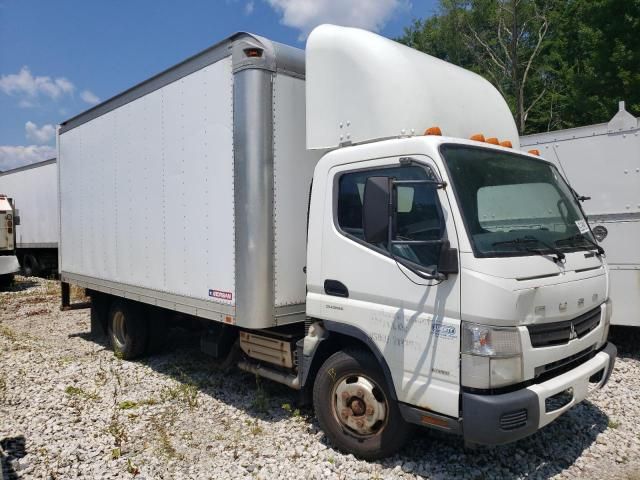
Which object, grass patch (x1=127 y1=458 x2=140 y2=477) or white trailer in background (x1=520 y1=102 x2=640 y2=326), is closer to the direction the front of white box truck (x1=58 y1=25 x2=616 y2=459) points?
the white trailer in background

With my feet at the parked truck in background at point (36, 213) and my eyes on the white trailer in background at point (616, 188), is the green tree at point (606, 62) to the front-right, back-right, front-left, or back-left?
front-left

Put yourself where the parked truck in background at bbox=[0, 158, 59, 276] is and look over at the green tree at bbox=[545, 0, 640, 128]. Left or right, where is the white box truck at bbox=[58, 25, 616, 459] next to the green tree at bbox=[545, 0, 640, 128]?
right

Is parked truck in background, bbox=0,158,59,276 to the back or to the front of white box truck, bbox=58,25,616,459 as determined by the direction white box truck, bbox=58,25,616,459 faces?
to the back

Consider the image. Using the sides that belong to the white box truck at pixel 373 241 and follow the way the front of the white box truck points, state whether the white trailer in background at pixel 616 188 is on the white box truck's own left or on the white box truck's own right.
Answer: on the white box truck's own left

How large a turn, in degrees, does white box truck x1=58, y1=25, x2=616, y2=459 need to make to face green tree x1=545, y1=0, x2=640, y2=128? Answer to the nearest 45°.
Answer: approximately 90° to its left
